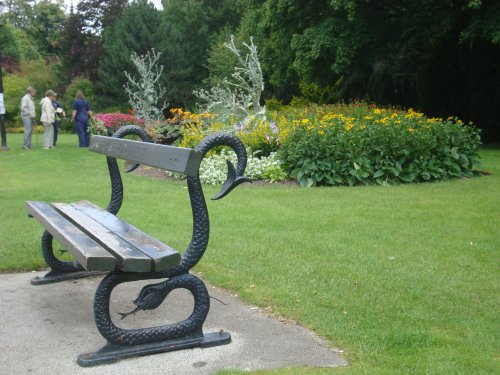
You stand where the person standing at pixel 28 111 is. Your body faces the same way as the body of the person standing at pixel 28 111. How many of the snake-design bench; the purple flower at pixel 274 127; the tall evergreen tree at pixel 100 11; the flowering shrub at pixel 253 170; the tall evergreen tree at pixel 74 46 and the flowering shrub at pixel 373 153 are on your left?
2

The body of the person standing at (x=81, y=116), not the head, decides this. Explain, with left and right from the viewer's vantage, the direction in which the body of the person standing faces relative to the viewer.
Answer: facing away from the viewer

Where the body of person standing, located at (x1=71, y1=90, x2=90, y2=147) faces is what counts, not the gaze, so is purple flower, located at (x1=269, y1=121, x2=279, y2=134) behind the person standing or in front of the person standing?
behind

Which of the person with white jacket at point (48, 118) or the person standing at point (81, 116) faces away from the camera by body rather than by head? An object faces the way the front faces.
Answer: the person standing

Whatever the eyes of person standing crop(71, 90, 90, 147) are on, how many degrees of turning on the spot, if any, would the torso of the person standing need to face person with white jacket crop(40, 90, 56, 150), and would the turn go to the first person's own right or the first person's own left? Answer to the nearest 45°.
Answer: approximately 135° to the first person's own left

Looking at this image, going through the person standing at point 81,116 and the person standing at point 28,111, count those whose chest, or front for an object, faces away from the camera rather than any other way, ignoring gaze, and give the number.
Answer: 1

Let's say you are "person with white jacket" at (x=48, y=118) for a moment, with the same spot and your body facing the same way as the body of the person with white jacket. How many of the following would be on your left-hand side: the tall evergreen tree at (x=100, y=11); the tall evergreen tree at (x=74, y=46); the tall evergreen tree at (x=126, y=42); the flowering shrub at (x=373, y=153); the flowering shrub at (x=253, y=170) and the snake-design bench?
3

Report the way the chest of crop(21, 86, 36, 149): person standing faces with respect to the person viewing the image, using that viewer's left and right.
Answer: facing to the right of the viewer
